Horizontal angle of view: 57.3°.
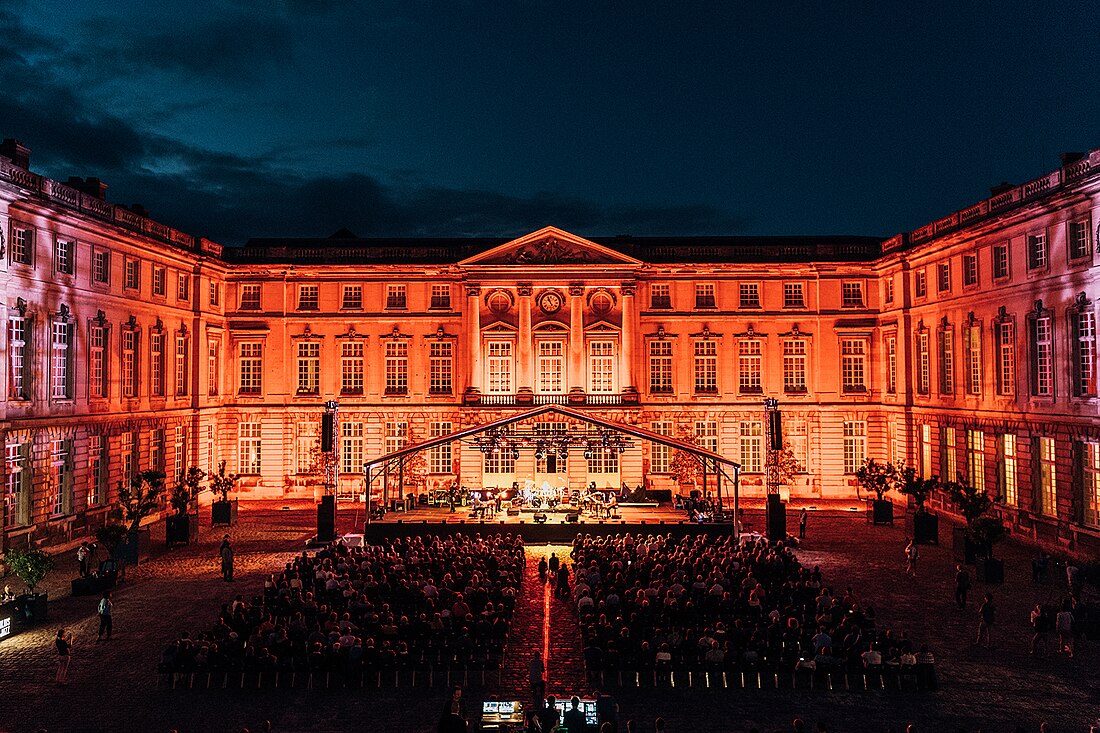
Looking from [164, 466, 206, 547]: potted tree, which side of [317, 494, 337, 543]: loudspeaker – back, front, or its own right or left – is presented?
right

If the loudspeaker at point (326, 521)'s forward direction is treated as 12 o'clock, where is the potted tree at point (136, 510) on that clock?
The potted tree is roughly at 3 o'clock from the loudspeaker.

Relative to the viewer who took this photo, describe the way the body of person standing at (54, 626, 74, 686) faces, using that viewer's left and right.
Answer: facing away from the viewer and to the right of the viewer

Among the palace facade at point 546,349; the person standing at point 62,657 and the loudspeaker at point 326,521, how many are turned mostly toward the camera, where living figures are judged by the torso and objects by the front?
2

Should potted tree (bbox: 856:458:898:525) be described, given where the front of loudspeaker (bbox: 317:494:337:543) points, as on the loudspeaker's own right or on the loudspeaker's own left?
on the loudspeaker's own left

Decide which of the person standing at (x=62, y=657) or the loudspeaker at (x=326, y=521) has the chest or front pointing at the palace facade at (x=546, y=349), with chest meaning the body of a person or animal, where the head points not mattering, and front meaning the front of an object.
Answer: the person standing

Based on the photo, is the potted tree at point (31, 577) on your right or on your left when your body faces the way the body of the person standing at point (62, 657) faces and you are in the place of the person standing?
on your left

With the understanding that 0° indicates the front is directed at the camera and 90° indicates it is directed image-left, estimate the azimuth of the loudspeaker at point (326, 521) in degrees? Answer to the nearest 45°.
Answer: approximately 0°

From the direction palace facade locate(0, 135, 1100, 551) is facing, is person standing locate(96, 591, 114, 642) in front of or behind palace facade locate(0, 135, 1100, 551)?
in front

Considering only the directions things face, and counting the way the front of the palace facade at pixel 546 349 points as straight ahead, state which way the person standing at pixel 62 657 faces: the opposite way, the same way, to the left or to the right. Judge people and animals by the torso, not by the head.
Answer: the opposite way
